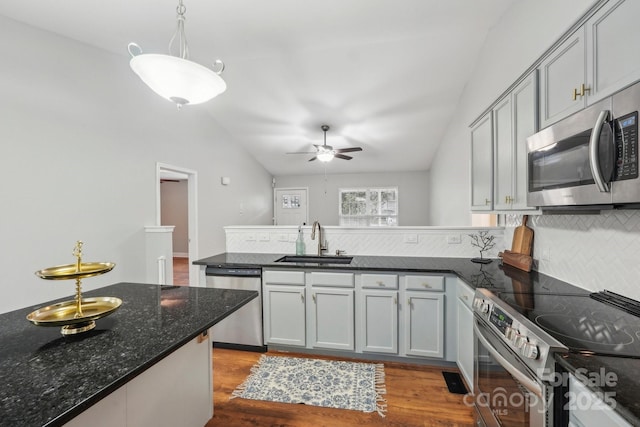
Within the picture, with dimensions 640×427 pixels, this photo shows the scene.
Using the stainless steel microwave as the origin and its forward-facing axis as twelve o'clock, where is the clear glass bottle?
The clear glass bottle is roughly at 2 o'clock from the stainless steel microwave.

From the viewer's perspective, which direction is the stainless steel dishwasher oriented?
toward the camera

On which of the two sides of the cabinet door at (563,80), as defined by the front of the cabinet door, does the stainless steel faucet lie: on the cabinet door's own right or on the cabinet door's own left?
on the cabinet door's own right

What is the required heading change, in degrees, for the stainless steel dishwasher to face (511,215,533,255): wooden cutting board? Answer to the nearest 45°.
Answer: approximately 45° to its left

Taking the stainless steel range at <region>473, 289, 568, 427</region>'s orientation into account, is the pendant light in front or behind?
in front

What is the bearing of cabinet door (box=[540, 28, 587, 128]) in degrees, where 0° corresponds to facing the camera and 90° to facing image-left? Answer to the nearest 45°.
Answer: approximately 45°

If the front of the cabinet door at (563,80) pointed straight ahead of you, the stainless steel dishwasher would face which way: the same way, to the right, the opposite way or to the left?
to the left

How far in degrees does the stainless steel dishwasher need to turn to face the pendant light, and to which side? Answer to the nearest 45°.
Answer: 0° — it already faces it

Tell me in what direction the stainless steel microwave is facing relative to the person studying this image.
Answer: facing the viewer and to the left of the viewer
